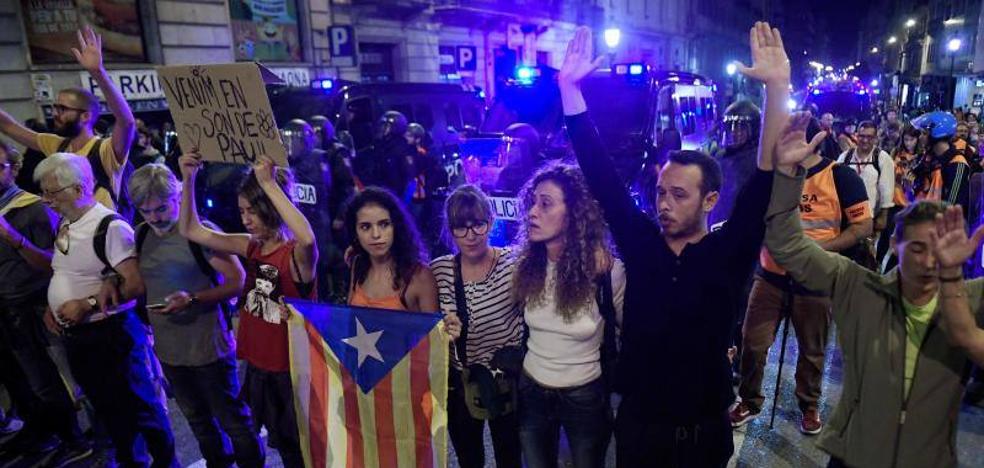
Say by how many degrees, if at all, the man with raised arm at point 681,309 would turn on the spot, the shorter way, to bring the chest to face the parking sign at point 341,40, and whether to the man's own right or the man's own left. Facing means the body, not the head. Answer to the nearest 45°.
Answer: approximately 135° to the man's own right

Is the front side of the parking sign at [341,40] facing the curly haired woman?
yes

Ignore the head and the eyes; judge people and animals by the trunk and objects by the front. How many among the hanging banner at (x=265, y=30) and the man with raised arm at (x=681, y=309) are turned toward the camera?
2

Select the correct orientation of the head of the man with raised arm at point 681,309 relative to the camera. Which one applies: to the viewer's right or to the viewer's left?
to the viewer's left

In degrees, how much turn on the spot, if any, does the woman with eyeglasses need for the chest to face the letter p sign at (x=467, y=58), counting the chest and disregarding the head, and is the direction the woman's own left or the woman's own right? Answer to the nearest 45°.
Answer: approximately 180°

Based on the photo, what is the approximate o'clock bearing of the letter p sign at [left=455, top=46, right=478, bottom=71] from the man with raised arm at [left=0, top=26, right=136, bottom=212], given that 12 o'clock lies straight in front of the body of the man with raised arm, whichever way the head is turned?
The letter p sign is roughly at 6 o'clock from the man with raised arm.

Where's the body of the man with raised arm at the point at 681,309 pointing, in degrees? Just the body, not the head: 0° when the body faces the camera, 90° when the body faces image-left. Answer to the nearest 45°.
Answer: approximately 0°
